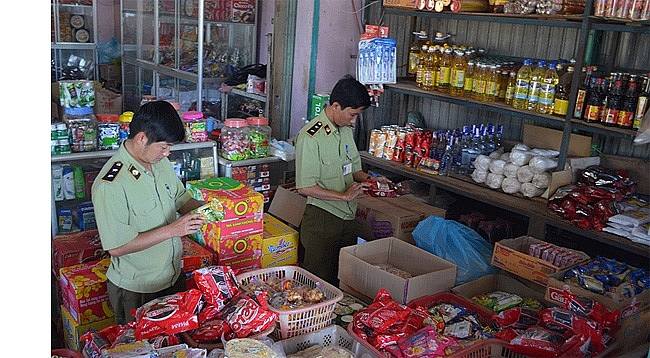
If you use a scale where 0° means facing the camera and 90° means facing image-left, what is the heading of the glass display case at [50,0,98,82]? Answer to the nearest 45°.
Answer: approximately 0°

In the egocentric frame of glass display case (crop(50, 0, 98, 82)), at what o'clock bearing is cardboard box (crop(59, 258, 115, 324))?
The cardboard box is roughly at 12 o'clock from the glass display case.

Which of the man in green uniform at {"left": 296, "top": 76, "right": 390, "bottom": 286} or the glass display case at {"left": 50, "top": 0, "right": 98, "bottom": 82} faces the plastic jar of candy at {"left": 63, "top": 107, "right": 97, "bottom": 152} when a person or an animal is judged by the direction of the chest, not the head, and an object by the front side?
the glass display case

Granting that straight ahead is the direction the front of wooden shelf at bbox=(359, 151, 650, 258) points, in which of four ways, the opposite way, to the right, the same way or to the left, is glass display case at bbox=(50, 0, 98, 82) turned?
to the left

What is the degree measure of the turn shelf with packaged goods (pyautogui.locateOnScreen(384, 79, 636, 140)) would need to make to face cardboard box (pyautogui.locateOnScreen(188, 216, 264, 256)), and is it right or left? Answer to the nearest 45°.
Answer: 0° — it already faces it

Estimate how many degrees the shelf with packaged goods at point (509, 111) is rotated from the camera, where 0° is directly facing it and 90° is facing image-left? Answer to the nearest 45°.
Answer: approximately 45°
